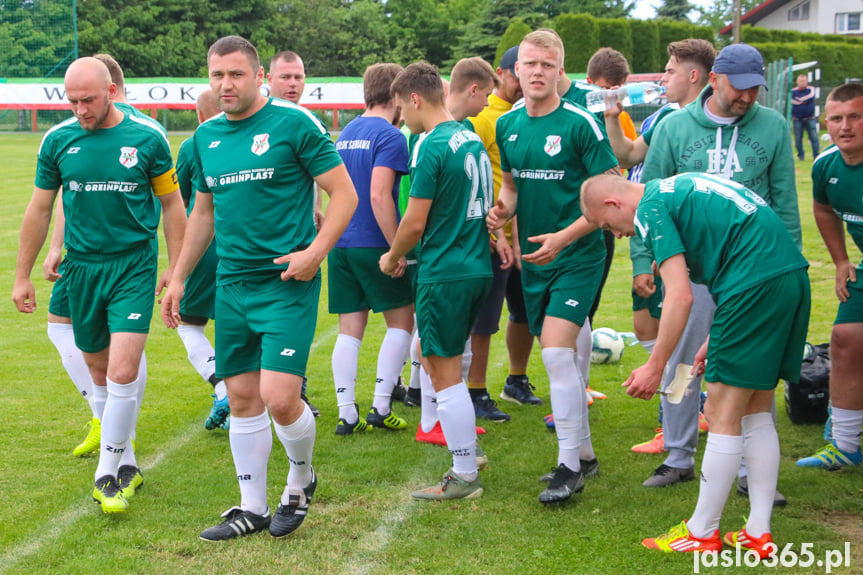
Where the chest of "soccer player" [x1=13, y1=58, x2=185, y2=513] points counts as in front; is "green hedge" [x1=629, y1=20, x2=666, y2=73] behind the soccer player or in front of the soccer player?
behind

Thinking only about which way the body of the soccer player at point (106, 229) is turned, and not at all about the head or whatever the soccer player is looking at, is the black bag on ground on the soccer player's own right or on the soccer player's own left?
on the soccer player's own left

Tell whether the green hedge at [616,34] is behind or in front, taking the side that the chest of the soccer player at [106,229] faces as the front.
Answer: behind

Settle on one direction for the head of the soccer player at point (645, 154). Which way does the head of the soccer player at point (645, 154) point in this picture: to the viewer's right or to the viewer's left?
to the viewer's left

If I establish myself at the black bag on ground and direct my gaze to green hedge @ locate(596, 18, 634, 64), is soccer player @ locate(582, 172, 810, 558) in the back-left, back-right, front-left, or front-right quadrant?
back-left

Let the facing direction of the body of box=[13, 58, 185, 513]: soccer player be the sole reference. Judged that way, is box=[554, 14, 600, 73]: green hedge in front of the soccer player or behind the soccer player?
behind

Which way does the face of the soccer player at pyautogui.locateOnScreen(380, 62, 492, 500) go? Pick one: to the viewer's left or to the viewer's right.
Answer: to the viewer's left

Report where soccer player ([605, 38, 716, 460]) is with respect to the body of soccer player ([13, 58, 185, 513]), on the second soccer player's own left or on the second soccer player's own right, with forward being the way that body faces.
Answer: on the second soccer player's own left

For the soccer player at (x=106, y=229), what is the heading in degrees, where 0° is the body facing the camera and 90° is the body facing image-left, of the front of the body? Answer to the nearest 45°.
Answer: approximately 0°
